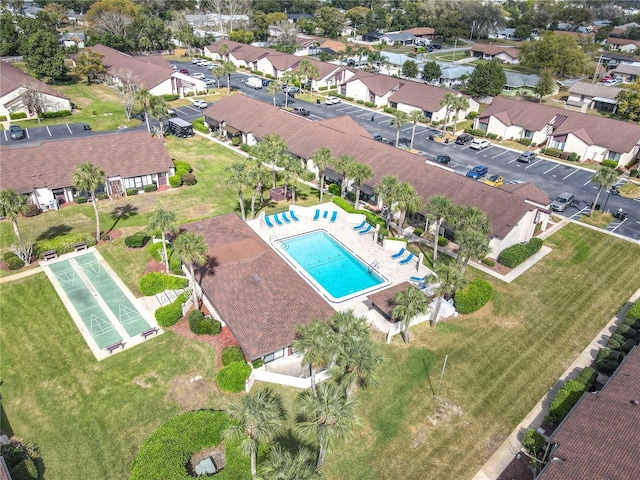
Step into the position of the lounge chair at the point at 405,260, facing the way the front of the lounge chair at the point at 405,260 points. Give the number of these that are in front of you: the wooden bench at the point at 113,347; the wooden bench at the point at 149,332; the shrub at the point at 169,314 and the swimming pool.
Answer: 4

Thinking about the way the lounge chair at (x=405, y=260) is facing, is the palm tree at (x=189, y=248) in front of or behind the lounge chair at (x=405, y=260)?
in front

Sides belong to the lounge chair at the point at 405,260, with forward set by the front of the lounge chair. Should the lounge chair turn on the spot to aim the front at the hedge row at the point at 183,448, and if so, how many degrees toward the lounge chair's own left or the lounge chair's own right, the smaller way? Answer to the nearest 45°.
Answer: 0° — it already faces it

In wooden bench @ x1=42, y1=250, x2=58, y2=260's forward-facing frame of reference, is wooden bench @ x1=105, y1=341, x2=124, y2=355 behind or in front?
in front

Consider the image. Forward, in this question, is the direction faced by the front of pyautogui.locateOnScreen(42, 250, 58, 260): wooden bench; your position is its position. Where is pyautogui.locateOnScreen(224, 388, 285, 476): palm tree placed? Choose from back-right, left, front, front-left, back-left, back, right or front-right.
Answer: front-right

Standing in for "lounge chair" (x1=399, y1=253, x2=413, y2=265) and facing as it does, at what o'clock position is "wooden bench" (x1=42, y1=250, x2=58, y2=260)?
The wooden bench is roughly at 1 o'clock from the lounge chair.

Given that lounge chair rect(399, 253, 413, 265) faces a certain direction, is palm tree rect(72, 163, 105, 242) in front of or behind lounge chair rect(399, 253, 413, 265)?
in front

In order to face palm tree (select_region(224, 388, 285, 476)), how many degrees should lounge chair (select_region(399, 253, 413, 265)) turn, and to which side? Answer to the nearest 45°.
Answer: approximately 45° to its left

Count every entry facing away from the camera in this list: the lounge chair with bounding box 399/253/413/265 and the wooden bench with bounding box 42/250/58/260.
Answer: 0

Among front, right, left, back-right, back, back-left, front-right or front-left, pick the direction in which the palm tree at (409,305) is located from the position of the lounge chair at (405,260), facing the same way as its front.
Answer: front-left

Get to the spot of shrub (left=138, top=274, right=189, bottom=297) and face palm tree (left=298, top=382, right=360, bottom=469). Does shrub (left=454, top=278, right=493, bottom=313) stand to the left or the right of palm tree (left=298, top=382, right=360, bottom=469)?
left

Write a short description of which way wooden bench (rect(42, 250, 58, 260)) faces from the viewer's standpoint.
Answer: facing the viewer and to the right of the viewer

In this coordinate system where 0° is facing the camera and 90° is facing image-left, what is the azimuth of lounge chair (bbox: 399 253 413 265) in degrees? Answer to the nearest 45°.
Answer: approximately 45°

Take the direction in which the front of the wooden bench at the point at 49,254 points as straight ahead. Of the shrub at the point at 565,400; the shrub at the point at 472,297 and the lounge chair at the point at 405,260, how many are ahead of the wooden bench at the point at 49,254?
3
